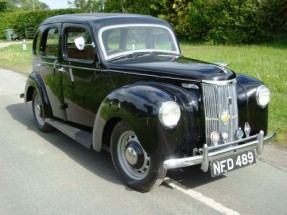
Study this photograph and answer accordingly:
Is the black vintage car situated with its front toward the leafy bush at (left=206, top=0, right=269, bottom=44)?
no

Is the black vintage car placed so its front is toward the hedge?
no

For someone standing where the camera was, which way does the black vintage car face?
facing the viewer and to the right of the viewer

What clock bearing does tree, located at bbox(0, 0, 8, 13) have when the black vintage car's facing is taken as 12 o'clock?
The tree is roughly at 7 o'clock from the black vintage car.

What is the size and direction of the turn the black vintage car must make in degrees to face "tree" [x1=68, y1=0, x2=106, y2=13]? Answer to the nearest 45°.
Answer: approximately 135° to its left

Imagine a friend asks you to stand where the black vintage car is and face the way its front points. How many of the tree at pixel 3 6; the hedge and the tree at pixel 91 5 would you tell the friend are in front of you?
0

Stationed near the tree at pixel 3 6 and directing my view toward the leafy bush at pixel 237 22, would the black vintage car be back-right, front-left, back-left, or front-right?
front-right
